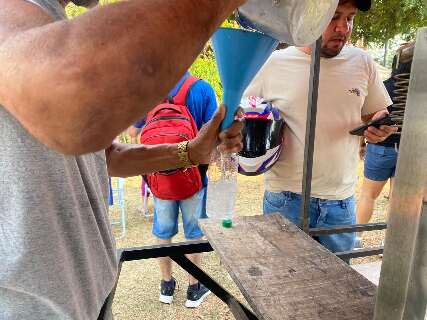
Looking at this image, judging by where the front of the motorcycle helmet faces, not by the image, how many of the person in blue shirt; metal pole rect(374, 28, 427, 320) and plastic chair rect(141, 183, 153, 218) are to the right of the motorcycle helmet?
2

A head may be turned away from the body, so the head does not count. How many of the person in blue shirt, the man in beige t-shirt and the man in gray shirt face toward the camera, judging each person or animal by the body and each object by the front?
1

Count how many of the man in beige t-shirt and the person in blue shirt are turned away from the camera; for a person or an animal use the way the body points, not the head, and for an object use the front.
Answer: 1

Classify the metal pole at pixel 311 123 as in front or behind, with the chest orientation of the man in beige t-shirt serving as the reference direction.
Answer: in front

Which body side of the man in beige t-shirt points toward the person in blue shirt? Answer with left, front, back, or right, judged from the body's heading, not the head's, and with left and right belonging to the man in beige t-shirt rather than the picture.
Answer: right

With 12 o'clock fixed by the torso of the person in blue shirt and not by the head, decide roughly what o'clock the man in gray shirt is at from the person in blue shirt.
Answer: The man in gray shirt is roughly at 6 o'clock from the person in blue shirt.

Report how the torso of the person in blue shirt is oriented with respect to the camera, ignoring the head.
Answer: away from the camera

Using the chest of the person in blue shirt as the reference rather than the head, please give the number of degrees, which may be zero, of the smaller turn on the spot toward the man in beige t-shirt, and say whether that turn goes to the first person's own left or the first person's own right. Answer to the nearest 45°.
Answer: approximately 135° to the first person's own right

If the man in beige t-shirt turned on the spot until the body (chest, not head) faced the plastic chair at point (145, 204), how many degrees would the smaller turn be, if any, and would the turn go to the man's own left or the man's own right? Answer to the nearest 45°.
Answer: approximately 135° to the man's own right
